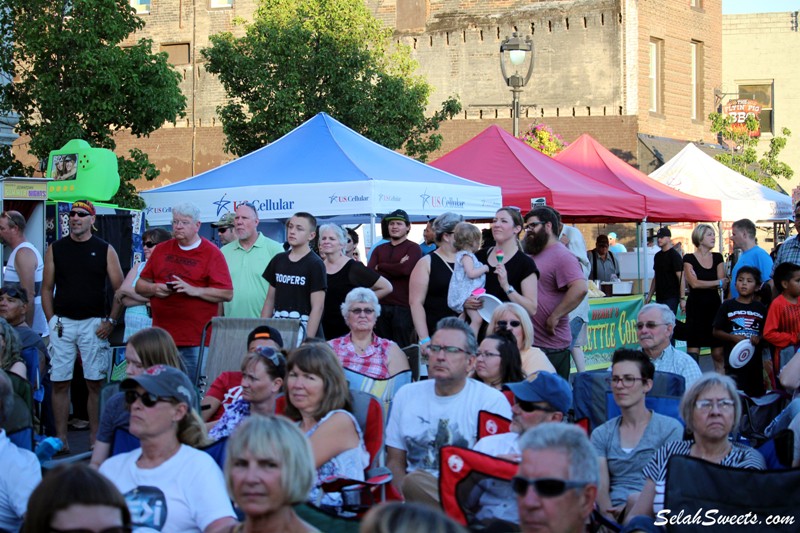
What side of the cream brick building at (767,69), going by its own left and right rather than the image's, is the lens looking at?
front

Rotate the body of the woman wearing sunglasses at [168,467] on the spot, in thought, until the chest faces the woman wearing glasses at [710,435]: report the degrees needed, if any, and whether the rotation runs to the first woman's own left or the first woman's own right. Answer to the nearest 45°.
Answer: approximately 135° to the first woman's own left

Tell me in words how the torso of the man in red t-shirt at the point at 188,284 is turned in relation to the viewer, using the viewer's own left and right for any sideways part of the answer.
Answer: facing the viewer and to the left of the viewer

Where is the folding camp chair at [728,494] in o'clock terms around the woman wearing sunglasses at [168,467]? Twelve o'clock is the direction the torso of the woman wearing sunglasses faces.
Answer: The folding camp chair is roughly at 8 o'clock from the woman wearing sunglasses.

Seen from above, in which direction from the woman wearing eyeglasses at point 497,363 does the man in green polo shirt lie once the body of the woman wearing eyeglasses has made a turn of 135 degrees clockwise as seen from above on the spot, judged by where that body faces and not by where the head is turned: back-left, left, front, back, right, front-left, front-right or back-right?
front-left

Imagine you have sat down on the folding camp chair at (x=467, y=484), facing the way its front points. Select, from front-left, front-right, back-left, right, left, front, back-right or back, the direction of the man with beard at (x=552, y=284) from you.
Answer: back-right

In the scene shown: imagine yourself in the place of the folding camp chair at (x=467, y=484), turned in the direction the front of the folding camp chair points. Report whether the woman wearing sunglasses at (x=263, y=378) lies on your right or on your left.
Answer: on your right

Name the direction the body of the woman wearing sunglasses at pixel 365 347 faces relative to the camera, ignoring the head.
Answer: toward the camera

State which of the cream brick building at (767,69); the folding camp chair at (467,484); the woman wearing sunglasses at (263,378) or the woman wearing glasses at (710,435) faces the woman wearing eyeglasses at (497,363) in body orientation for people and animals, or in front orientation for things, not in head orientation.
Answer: the cream brick building

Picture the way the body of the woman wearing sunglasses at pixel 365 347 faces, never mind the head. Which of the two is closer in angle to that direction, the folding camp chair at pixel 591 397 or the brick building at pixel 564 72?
the folding camp chair

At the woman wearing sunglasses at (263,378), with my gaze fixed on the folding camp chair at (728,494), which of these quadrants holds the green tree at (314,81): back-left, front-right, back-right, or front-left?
back-left

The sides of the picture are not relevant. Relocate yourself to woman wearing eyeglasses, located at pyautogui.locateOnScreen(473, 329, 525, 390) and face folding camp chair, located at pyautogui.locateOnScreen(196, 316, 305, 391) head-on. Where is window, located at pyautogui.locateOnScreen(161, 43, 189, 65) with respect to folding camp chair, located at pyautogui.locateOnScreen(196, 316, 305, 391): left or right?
right

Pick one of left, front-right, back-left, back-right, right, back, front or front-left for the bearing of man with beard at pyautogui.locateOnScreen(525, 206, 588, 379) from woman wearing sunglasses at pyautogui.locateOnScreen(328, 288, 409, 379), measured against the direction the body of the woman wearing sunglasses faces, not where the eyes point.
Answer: back-left
